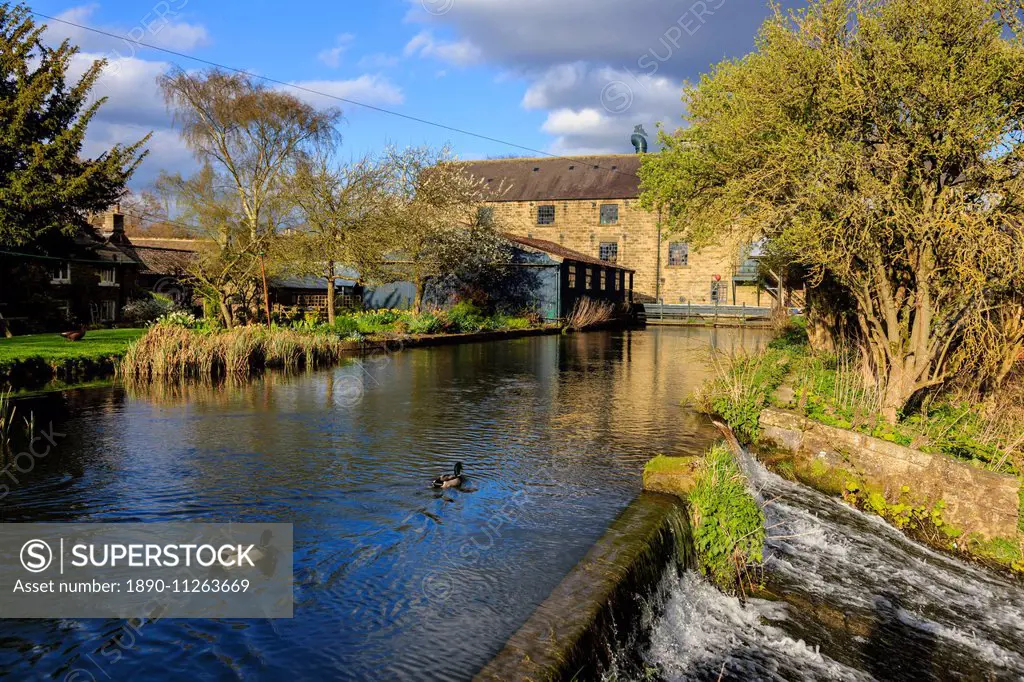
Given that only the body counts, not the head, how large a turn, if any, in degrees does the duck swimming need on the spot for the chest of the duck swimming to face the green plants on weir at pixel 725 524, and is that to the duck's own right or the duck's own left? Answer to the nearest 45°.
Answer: approximately 45° to the duck's own right

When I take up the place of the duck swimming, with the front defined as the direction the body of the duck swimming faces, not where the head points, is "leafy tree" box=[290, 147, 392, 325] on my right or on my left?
on my left

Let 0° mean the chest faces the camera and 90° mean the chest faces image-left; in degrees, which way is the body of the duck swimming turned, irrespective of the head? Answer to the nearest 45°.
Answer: approximately 270°
